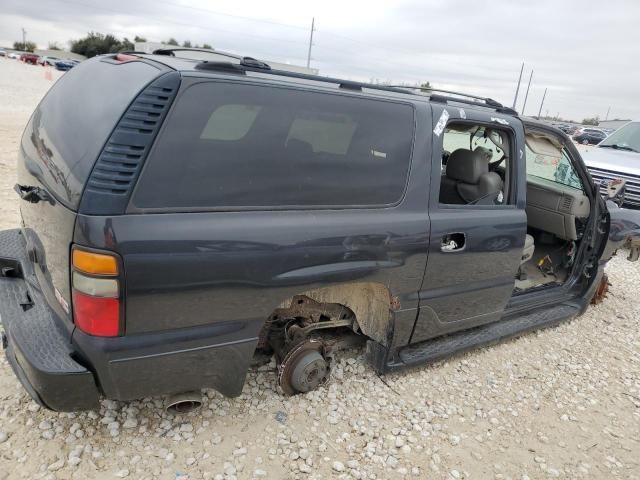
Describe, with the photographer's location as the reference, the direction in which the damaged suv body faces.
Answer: facing away from the viewer and to the right of the viewer

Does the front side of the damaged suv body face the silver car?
yes

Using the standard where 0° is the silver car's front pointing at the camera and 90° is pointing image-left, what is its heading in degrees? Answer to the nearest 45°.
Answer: approximately 45°

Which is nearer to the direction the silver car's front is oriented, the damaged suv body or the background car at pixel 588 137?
the damaged suv body

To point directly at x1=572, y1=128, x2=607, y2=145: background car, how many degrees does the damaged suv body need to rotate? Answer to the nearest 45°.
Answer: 0° — it already faces it

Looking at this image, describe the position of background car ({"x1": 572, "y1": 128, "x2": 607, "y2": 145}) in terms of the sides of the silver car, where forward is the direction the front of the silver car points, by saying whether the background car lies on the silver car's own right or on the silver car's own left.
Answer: on the silver car's own right
